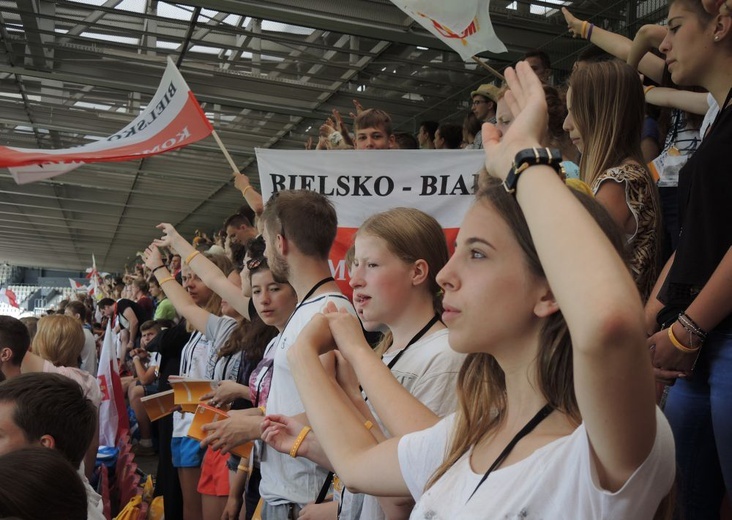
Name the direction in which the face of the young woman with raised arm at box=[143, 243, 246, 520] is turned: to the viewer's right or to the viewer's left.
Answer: to the viewer's left
